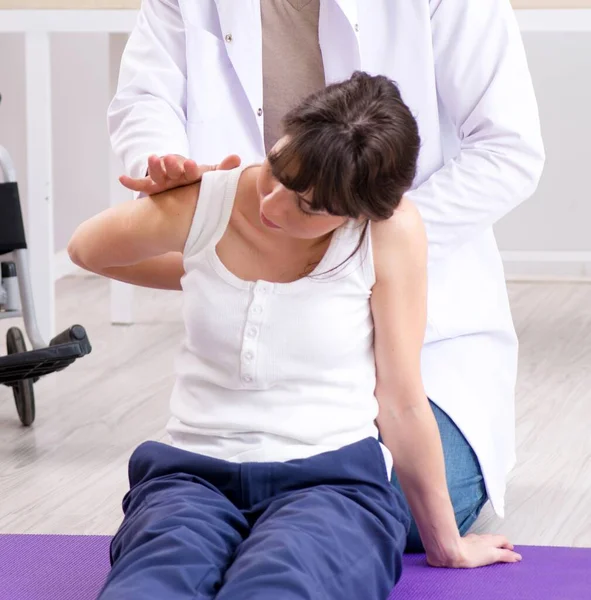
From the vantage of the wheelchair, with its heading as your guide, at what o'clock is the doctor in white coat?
The doctor in white coat is roughly at 12 o'clock from the wheelchair.

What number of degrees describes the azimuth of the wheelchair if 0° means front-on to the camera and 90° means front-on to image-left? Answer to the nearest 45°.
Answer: approximately 315°

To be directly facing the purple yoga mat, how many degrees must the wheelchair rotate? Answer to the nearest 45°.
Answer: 0° — it already faces it

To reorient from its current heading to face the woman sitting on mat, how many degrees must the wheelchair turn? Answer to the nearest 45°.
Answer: approximately 45° to its right
